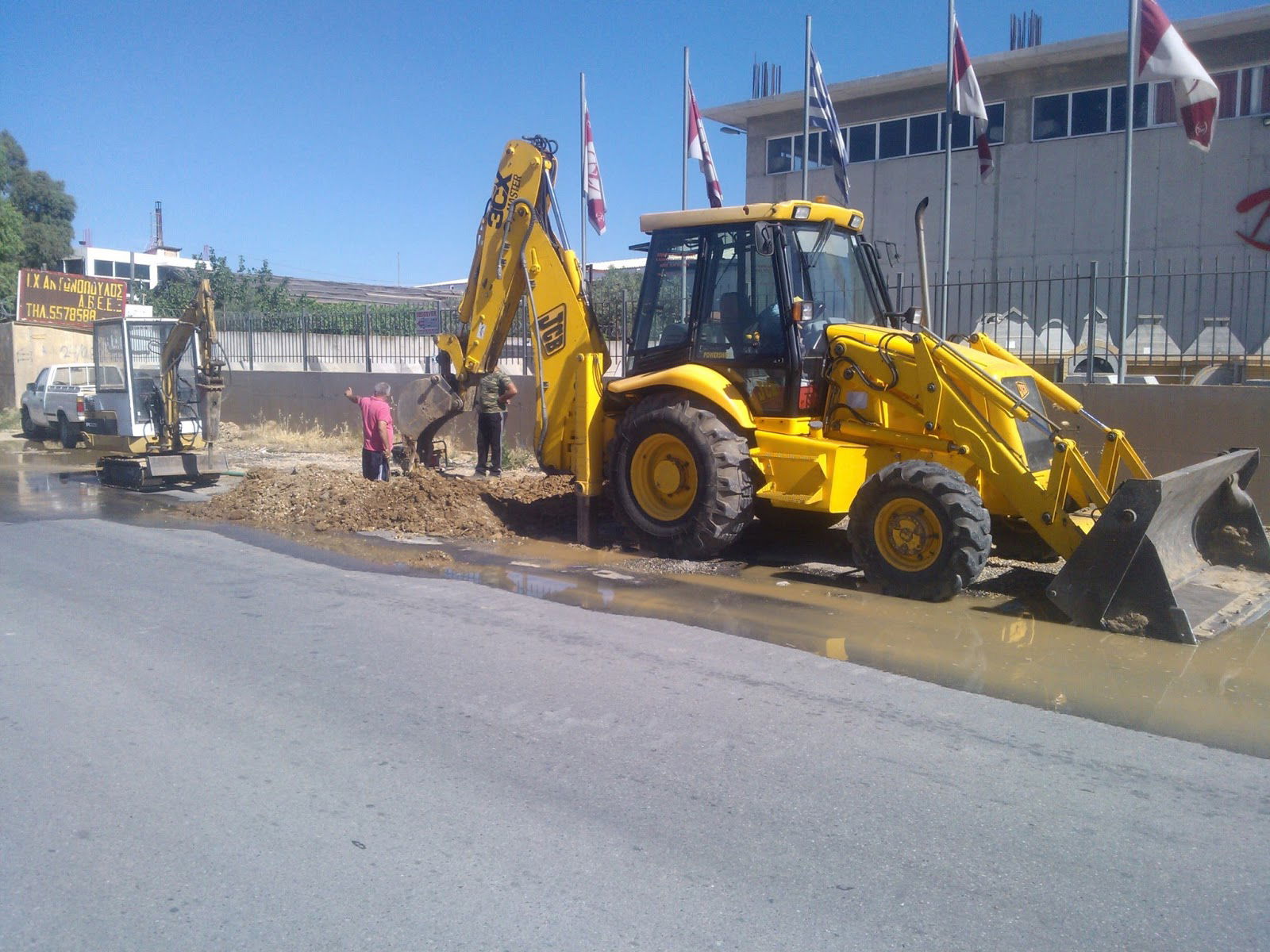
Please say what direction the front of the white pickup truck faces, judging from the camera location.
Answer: facing away from the viewer and to the left of the viewer

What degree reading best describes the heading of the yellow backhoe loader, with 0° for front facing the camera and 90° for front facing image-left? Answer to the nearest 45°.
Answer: approximately 315°

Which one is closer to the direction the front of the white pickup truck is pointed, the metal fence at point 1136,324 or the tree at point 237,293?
the tree

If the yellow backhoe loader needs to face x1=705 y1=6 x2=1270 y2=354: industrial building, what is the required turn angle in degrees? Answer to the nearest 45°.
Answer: approximately 135° to its left

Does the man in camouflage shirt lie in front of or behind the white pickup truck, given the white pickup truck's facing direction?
behind

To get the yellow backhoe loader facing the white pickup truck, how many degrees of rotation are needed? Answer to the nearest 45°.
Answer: approximately 180°

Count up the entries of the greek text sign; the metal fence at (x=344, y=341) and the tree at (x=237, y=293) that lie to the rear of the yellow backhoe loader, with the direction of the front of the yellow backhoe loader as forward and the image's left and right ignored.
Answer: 3

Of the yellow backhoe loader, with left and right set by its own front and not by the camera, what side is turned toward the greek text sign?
back

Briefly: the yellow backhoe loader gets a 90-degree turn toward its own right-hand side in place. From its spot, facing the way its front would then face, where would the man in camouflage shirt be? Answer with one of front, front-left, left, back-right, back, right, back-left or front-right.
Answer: right

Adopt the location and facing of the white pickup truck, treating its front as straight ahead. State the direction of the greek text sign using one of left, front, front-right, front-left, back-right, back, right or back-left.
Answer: front-right

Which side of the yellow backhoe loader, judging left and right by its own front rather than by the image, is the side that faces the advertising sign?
back

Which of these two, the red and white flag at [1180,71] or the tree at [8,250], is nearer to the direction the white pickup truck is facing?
the tree

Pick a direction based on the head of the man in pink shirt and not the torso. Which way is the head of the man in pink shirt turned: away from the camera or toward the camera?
away from the camera
